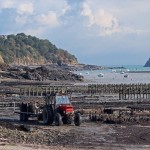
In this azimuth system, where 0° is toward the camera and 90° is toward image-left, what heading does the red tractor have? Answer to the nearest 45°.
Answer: approximately 315°
